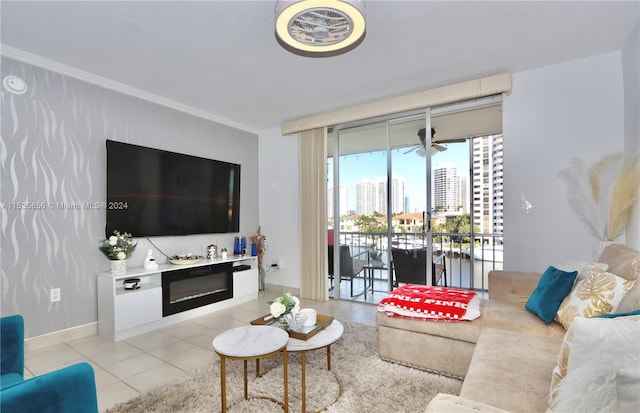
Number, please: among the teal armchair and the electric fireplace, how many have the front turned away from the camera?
0

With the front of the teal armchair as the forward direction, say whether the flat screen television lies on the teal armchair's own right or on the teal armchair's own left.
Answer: on the teal armchair's own left

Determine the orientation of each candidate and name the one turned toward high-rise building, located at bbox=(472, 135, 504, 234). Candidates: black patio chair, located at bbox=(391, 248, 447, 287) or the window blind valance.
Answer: the black patio chair

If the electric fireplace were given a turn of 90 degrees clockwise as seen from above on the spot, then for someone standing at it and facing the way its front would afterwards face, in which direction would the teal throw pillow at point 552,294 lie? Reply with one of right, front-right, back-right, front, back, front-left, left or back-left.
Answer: left

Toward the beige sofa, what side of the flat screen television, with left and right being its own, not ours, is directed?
front

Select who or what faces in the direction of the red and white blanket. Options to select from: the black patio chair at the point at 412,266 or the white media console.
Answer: the white media console

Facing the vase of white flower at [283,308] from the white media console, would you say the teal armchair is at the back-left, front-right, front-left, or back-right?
front-right

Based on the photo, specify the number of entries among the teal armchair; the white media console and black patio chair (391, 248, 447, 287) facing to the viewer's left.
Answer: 0

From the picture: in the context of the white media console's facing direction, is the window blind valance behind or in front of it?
in front

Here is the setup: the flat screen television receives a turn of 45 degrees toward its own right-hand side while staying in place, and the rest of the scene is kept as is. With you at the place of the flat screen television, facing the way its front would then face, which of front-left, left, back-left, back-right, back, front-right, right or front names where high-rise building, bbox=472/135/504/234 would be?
left

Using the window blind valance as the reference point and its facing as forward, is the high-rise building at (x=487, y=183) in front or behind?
behind

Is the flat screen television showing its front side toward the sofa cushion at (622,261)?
yes

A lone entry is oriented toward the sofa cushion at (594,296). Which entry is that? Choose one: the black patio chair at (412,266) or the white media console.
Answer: the white media console

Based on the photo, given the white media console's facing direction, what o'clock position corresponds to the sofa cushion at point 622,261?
The sofa cushion is roughly at 12 o'clock from the white media console.

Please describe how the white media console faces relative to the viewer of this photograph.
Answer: facing the viewer and to the right of the viewer

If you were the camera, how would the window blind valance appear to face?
facing the viewer and to the left of the viewer

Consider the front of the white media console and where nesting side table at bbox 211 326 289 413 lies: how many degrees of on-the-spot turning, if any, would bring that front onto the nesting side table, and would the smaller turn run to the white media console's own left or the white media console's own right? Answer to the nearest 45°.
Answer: approximately 45° to the white media console's own right

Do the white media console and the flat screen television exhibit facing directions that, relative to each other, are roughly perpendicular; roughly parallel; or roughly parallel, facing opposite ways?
roughly parallel

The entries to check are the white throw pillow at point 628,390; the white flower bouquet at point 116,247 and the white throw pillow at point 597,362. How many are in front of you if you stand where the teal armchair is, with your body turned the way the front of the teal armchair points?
2
